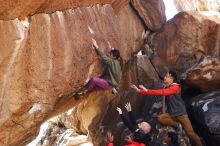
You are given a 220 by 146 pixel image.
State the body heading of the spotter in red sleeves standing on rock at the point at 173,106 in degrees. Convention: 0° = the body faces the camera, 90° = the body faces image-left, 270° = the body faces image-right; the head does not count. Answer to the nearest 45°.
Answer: approximately 90°

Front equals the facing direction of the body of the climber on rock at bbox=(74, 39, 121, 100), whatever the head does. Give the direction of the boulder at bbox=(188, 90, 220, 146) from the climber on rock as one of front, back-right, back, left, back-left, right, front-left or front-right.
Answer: back

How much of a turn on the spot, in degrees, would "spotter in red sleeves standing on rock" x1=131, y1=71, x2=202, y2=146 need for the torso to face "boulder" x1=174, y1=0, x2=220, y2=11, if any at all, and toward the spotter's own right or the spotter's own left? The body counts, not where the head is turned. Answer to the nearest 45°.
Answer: approximately 90° to the spotter's own right
